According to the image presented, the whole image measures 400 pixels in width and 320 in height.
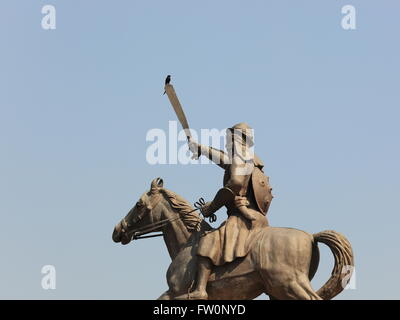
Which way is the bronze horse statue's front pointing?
to the viewer's left
